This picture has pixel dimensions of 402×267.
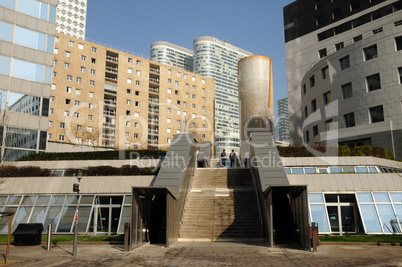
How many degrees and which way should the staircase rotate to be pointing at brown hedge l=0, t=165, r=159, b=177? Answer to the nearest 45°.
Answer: approximately 135° to its right

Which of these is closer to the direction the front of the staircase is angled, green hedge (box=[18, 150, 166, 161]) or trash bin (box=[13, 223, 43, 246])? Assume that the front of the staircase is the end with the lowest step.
the trash bin

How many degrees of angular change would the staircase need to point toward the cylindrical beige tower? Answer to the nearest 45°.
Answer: approximately 180°

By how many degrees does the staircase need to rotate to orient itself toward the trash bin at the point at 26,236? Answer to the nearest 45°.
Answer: approximately 90° to its right

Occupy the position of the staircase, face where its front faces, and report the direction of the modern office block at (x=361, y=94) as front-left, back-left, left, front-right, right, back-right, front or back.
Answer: back-left

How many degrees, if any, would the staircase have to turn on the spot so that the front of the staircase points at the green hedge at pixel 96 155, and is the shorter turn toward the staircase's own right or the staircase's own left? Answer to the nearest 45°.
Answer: approximately 135° to the staircase's own right

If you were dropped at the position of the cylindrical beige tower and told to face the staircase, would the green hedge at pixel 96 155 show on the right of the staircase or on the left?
right

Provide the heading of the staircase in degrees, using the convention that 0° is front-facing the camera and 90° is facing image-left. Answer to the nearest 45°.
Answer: approximately 0°

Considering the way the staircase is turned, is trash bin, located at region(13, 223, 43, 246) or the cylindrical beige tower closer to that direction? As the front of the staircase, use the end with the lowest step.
the trash bin
